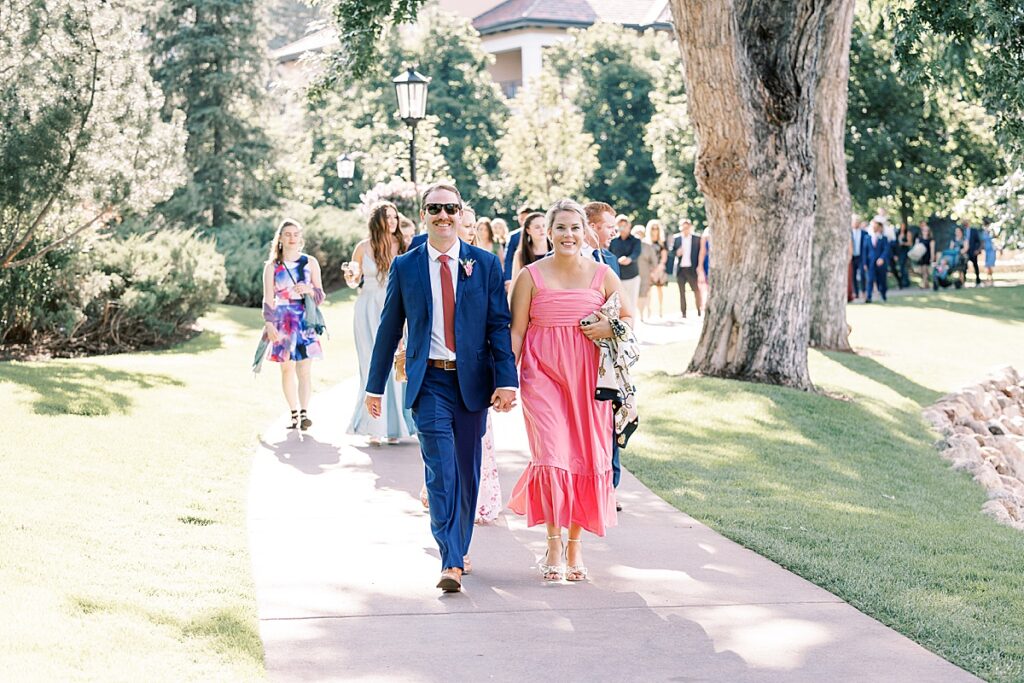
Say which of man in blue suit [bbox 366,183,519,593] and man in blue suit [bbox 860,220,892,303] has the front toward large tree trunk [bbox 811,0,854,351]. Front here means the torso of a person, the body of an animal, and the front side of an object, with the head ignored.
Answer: man in blue suit [bbox 860,220,892,303]

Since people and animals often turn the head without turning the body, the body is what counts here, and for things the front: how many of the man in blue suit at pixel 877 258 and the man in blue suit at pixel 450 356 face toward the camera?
2

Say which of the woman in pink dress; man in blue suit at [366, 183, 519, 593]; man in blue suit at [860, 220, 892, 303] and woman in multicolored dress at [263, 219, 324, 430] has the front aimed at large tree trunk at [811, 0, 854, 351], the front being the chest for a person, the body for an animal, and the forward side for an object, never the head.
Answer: man in blue suit at [860, 220, 892, 303]

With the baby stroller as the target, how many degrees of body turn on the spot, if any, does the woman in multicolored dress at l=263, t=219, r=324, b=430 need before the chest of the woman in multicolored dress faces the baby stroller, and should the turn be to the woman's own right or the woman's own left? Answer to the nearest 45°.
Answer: approximately 135° to the woman's own left

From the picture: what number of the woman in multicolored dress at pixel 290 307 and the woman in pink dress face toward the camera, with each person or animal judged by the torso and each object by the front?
2

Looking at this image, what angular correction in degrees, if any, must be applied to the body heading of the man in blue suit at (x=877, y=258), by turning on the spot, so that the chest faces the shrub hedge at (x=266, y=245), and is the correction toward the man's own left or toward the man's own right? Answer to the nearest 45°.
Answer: approximately 90° to the man's own right

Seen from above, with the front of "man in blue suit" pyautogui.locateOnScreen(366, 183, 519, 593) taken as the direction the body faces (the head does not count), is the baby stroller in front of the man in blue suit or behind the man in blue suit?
behind

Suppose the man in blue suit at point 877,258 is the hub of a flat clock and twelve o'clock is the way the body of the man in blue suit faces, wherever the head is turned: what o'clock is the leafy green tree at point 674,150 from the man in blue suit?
The leafy green tree is roughly at 5 o'clock from the man in blue suit.
